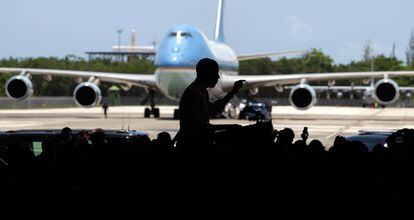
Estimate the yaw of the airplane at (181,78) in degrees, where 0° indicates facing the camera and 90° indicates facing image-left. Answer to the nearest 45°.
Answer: approximately 0°

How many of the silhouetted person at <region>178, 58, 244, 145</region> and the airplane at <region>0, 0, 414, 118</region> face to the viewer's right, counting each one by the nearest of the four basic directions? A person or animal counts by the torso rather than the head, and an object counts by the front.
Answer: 1

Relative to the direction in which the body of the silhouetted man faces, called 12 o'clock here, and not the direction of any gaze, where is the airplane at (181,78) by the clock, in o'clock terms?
The airplane is roughly at 9 o'clock from the silhouetted man.

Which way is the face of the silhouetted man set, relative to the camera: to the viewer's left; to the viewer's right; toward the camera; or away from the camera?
to the viewer's right

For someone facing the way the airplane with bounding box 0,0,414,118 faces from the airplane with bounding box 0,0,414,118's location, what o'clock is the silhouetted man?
The silhouetted man is roughly at 12 o'clock from the airplane.

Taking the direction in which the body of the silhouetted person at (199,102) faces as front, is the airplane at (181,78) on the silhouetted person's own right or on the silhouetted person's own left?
on the silhouetted person's own left

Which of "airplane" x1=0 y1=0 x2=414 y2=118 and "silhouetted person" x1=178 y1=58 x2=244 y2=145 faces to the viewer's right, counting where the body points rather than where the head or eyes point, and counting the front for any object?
the silhouetted person

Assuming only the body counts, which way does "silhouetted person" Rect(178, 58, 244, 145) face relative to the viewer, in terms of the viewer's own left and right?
facing to the right of the viewer
